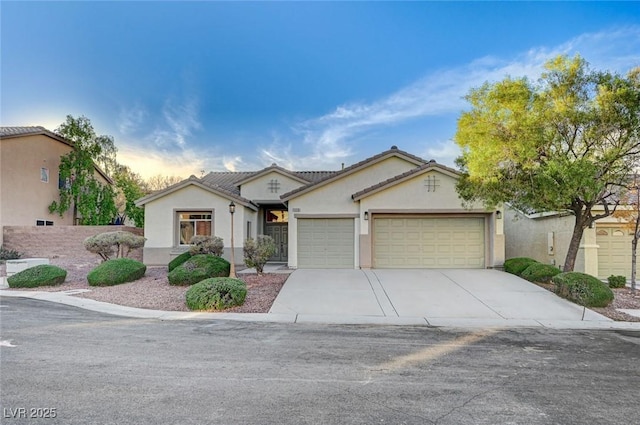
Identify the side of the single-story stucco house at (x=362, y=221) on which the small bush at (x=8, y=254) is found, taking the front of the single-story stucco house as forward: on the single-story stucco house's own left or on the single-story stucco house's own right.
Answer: on the single-story stucco house's own right

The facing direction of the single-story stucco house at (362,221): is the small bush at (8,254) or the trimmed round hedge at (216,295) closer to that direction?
the trimmed round hedge

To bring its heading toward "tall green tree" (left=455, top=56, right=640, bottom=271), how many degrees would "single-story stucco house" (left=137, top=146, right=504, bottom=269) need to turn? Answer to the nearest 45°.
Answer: approximately 45° to its left

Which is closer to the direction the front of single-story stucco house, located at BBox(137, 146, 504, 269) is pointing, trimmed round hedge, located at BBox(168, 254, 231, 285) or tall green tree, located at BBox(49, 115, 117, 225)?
the trimmed round hedge

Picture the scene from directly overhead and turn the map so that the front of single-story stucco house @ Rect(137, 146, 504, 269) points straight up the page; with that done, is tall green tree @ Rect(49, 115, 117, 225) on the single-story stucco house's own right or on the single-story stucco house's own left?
on the single-story stucco house's own right

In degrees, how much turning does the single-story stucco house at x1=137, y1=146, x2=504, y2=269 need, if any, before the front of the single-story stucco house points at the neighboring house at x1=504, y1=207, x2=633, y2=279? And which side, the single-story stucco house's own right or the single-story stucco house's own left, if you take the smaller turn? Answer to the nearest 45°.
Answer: approximately 90° to the single-story stucco house's own left

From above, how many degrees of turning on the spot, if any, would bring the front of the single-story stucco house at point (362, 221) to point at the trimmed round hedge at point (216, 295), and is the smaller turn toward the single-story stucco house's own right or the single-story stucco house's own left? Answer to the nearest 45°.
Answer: approximately 45° to the single-story stucco house's own right

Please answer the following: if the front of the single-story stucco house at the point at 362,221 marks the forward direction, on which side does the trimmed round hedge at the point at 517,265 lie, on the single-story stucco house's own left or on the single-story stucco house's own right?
on the single-story stucco house's own left

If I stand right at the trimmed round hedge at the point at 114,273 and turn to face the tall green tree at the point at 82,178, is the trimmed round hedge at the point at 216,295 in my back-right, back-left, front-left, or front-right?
back-right

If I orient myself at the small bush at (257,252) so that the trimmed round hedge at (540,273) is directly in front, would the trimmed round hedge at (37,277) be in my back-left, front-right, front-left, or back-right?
back-right

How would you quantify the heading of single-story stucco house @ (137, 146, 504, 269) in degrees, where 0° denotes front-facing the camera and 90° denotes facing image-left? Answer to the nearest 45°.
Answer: approximately 0°

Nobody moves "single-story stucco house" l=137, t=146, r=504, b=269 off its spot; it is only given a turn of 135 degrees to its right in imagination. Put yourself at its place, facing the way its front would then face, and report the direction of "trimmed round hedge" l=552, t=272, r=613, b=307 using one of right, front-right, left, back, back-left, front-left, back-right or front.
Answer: back
